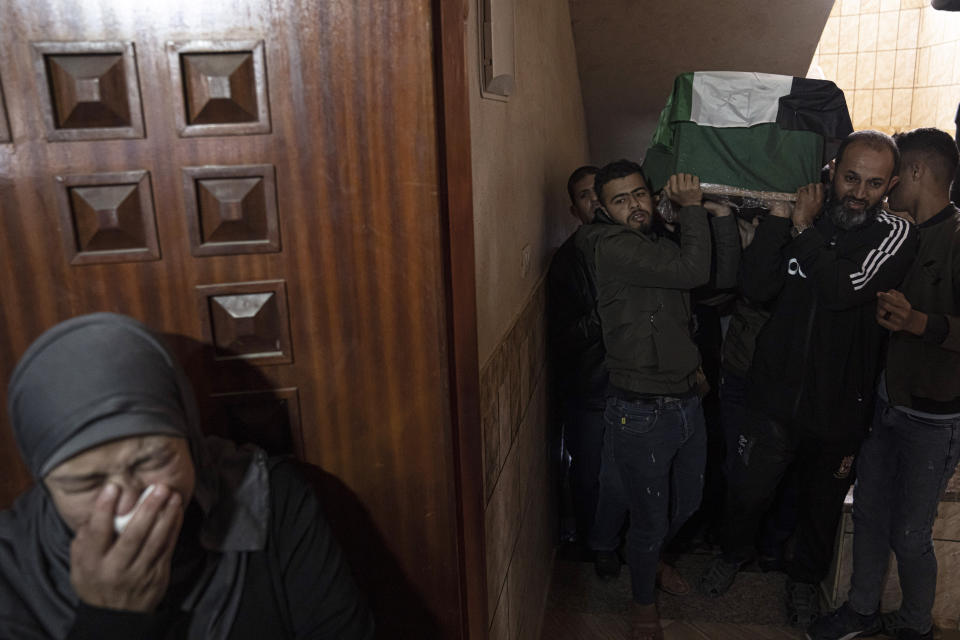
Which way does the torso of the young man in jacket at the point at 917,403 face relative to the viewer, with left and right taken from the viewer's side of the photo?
facing to the left of the viewer

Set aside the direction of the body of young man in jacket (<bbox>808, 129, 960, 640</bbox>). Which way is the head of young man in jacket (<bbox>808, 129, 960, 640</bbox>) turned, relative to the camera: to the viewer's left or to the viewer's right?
to the viewer's left

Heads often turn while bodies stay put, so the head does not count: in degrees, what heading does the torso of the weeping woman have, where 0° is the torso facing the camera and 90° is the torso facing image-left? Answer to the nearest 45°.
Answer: approximately 0°
